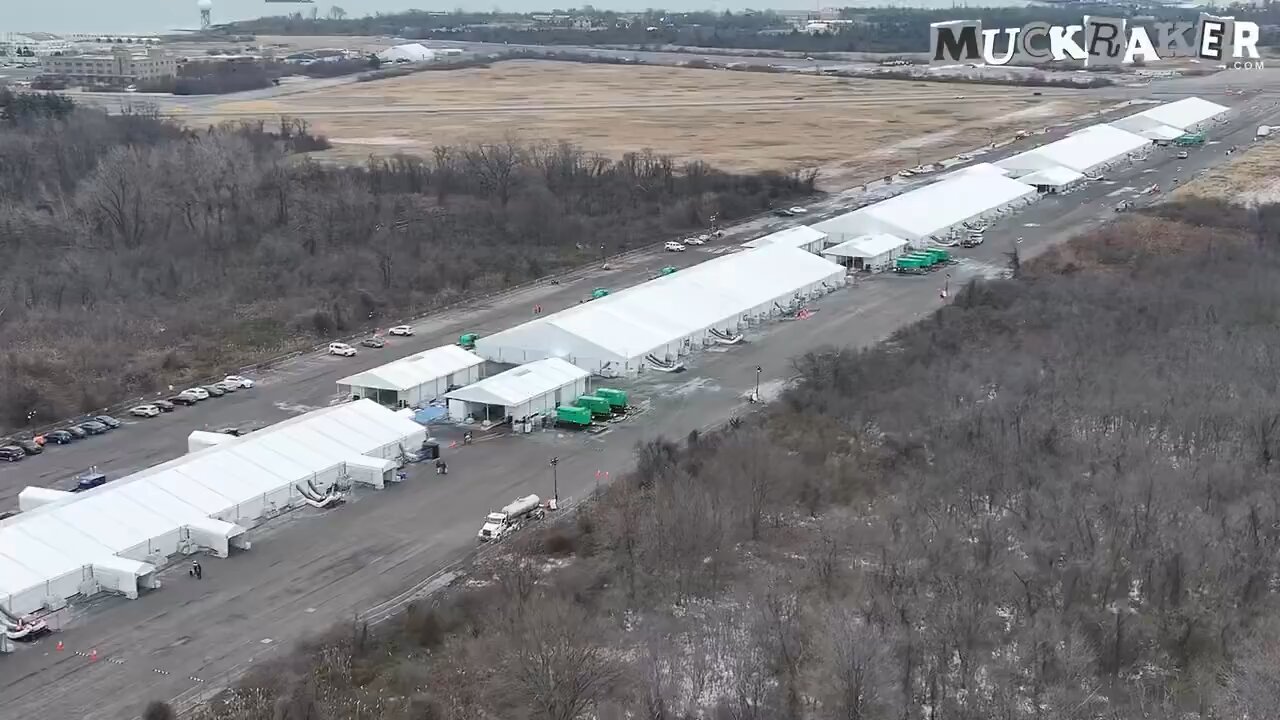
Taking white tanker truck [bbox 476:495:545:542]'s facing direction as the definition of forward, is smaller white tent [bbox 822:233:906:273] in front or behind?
behind

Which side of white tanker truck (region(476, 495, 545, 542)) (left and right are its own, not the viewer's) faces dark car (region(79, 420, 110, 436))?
right

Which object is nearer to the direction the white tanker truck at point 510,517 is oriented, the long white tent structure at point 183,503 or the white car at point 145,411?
the long white tent structure

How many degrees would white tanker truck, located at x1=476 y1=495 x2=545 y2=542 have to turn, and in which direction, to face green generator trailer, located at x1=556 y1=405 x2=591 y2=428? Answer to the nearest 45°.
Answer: approximately 135° to its right

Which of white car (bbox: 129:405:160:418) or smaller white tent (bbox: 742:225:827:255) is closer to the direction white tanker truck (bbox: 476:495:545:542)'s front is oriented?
the white car

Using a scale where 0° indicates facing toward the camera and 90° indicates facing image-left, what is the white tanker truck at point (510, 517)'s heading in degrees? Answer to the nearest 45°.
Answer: approximately 45°

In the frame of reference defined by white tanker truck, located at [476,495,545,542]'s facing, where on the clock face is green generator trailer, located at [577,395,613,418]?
The green generator trailer is roughly at 5 o'clock from the white tanker truck.

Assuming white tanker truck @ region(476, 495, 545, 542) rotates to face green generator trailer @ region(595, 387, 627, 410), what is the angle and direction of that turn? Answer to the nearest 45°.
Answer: approximately 135° to its right

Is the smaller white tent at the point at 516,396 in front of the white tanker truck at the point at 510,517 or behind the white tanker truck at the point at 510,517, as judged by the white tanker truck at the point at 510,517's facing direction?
behind

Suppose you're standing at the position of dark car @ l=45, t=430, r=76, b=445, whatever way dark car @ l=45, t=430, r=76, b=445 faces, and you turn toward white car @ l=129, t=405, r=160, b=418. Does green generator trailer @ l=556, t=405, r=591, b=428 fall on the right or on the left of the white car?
right

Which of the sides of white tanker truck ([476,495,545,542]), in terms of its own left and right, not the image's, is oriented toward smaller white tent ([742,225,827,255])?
back

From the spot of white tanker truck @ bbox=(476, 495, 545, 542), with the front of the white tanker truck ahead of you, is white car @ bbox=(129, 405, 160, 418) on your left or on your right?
on your right

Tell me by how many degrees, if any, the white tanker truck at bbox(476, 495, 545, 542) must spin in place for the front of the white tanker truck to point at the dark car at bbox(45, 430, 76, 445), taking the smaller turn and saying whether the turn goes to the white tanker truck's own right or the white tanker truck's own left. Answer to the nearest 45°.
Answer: approximately 90° to the white tanker truck's own right

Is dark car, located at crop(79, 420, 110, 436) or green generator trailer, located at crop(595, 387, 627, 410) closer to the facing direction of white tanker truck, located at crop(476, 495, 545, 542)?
the dark car
